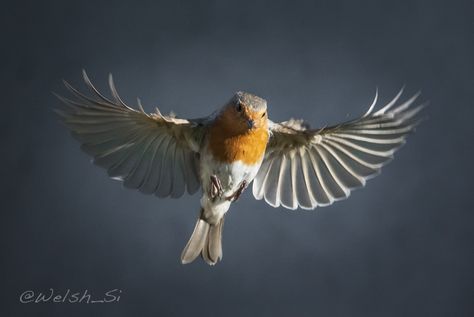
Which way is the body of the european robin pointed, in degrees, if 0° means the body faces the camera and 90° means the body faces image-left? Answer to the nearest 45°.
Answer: approximately 0°
